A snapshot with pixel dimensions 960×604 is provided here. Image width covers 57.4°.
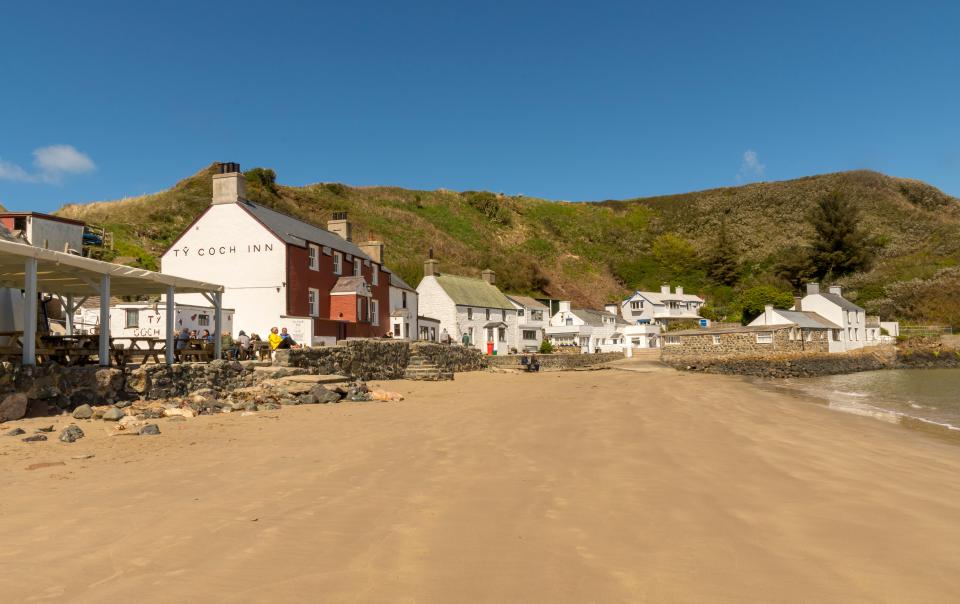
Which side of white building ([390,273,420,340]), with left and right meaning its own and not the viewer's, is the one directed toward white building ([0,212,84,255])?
right

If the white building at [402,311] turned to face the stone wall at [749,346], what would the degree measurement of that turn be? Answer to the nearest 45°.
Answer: approximately 45° to its left

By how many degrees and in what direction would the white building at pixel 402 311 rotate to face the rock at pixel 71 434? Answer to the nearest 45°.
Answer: approximately 45° to its right

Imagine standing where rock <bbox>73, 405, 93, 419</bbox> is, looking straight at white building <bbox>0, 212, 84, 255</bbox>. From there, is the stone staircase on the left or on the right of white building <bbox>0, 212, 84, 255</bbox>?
right

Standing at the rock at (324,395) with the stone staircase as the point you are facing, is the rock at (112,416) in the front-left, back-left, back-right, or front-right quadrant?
back-left

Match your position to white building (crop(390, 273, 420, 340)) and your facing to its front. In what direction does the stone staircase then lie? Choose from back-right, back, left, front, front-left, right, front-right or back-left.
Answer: front-right

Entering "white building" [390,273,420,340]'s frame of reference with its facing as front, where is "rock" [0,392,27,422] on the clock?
The rock is roughly at 2 o'clock from the white building.

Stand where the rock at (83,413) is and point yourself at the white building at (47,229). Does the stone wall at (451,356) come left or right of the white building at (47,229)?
right

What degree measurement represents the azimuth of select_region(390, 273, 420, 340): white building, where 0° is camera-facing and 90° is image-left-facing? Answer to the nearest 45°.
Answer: approximately 315°

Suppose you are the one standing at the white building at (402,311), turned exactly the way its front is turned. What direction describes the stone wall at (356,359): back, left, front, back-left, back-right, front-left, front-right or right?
front-right
